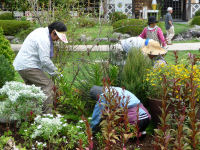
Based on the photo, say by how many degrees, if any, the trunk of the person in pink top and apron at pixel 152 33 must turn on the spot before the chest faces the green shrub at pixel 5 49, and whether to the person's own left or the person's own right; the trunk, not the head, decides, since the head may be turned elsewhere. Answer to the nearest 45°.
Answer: approximately 90° to the person's own right

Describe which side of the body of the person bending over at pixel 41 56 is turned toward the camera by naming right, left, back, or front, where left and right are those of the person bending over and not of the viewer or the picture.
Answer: right

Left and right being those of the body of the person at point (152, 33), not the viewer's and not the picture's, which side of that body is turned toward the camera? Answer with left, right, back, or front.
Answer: front

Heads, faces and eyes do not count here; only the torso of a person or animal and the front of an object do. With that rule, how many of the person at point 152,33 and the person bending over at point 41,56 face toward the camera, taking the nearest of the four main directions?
1

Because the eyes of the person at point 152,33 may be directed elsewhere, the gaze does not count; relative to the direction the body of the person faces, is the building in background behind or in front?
behind

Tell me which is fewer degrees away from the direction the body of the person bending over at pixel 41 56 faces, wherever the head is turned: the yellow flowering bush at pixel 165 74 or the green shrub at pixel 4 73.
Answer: the yellow flowering bush

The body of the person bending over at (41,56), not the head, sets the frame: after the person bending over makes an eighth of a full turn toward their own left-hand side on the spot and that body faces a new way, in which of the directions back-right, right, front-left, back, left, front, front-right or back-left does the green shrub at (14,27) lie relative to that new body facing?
front-left

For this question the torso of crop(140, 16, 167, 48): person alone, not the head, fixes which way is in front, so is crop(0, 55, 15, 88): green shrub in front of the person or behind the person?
in front

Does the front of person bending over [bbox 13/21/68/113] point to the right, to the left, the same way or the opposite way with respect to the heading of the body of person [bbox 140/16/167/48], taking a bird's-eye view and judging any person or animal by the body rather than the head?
to the left

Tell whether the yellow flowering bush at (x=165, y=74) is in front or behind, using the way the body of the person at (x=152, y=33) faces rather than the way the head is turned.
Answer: in front

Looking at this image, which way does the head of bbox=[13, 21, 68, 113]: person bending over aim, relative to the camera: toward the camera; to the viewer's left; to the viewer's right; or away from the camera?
to the viewer's right
